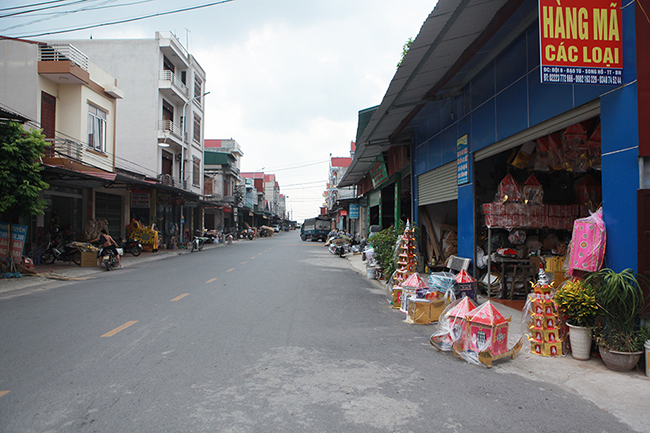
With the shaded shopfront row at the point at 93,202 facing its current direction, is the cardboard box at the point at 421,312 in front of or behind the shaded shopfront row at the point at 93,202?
in front

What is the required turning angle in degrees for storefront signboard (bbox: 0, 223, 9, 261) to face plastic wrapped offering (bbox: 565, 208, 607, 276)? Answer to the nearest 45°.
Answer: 0° — it already faces it

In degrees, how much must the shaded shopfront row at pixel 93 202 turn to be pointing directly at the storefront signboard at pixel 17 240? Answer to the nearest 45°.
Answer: approximately 45° to its right

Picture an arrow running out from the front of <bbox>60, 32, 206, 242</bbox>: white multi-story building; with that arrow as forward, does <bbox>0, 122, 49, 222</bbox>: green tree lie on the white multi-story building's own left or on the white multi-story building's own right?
on the white multi-story building's own right

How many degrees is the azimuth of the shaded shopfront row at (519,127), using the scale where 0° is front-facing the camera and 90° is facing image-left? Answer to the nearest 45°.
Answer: approximately 45°

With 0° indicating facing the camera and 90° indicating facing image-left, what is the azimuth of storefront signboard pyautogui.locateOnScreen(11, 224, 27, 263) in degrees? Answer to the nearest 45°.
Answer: approximately 315°

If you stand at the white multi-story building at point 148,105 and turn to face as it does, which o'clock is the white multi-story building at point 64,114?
the white multi-story building at point 64,114 is roughly at 2 o'clock from the white multi-story building at point 148,105.

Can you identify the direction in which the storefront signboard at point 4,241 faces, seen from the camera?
facing the viewer and to the right of the viewer

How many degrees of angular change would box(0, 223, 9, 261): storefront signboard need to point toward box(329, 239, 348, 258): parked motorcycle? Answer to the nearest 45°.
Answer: approximately 45° to its left

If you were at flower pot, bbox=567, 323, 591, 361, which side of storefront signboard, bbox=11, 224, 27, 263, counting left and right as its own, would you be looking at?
front

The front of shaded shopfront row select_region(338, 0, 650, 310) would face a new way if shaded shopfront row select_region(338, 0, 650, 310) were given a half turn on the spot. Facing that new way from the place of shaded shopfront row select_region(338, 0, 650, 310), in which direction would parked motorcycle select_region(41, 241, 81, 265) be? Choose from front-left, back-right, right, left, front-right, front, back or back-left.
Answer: back-left

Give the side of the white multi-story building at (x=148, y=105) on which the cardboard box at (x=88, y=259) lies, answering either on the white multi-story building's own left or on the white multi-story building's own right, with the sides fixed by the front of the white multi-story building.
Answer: on the white multi-story building's own right

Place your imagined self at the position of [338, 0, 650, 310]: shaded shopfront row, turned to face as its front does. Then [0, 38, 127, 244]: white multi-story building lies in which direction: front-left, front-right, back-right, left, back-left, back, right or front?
front-right

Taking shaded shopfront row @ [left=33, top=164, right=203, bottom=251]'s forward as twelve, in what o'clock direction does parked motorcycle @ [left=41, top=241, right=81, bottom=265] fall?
The parked motorcycle is roughly at 2 o'clock from the shaded shopfront row.

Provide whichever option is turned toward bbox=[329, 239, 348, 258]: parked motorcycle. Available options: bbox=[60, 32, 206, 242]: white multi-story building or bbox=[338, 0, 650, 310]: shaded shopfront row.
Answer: the white multi-story building
